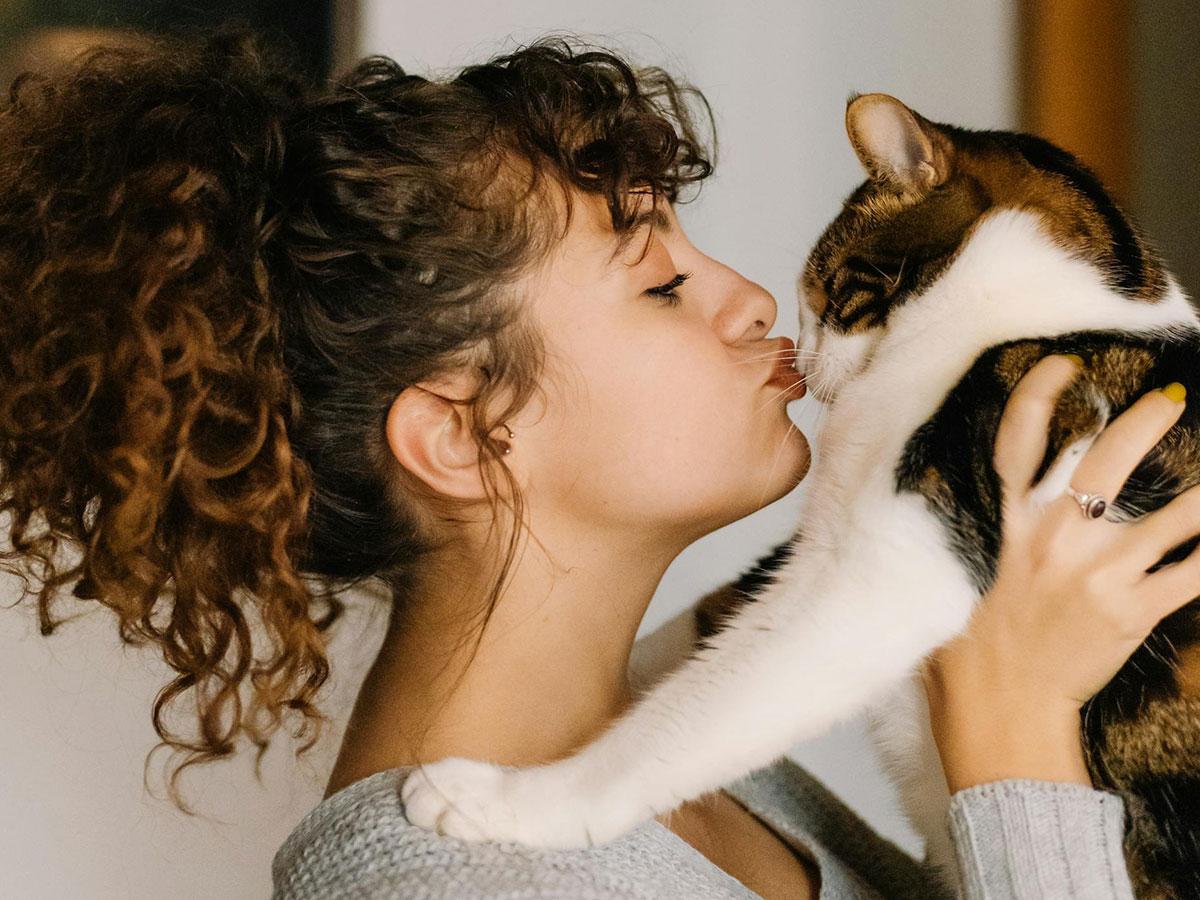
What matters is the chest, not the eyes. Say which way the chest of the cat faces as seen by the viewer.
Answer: to the viewer's left

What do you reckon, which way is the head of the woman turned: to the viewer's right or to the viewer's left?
to the viewer's right

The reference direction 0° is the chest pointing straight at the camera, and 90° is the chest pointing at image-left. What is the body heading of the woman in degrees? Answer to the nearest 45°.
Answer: approximately 270°
